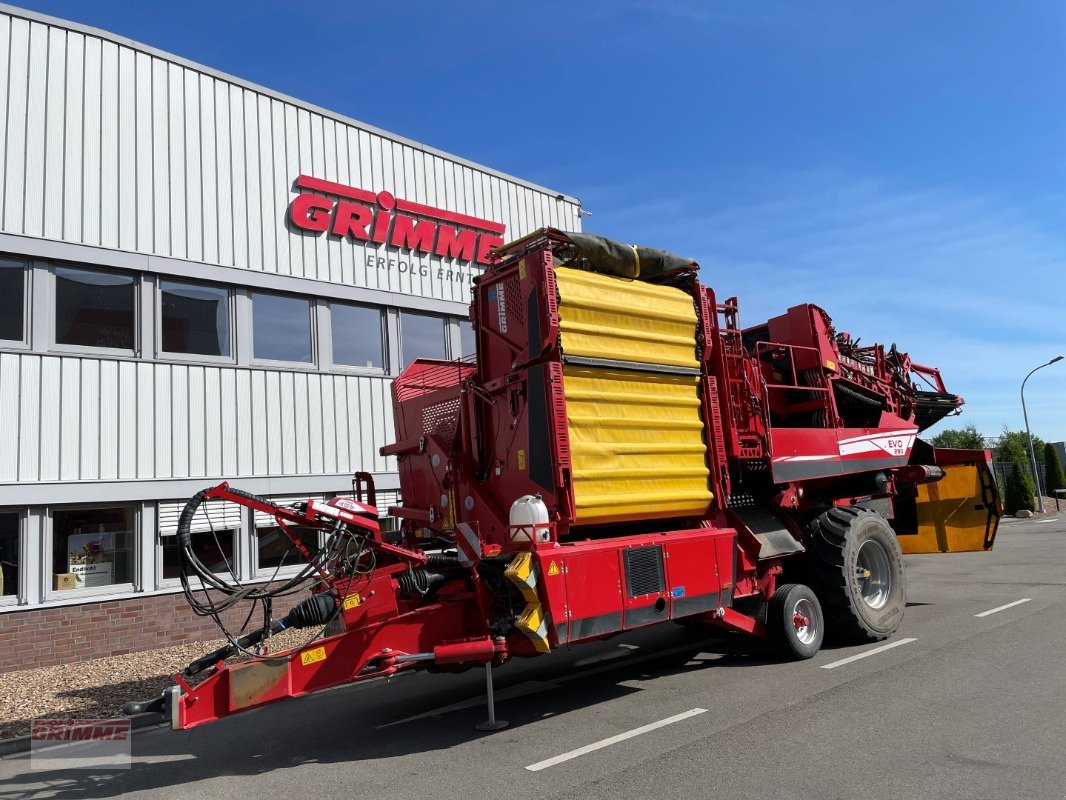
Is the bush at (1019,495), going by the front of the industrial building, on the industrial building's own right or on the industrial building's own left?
on the industrial building's own left

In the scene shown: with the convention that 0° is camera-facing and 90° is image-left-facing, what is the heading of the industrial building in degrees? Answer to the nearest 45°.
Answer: approximately 315°

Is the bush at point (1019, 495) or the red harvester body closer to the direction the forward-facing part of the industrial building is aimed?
the red harvester body

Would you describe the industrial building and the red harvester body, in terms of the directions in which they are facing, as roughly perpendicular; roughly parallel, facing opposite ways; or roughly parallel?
roughly perpendicular

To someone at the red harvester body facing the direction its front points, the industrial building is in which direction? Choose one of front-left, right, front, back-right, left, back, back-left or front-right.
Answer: right

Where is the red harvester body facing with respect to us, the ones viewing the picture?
facing the viewer and to the left of the viewer

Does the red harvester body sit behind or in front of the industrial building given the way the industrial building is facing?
in front

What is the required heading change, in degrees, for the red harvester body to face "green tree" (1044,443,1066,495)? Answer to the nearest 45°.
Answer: approximately 180°

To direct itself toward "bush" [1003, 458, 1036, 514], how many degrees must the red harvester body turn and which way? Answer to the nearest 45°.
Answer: approximately 180°

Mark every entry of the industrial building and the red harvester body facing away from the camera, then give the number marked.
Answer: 0
